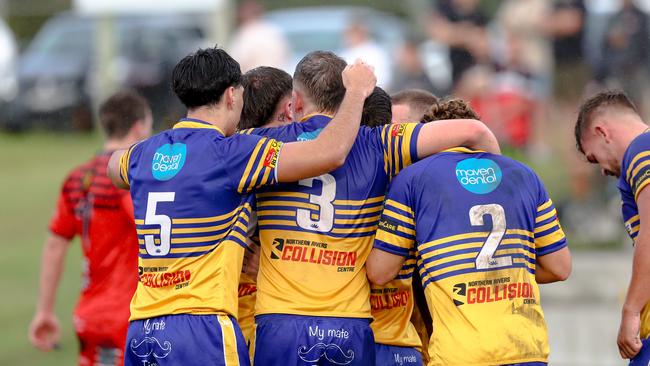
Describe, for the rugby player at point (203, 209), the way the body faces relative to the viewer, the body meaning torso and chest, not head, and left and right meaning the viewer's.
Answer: facing away from the viewer and to the right of the viewer

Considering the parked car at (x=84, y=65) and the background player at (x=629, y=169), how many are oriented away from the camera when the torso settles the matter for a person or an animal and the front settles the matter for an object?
0

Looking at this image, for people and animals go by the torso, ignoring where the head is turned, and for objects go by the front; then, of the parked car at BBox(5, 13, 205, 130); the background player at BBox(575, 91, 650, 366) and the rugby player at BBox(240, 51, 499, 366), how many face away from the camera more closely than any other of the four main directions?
1

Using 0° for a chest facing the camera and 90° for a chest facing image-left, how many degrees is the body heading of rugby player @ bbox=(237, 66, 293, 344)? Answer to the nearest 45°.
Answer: approximately 225°

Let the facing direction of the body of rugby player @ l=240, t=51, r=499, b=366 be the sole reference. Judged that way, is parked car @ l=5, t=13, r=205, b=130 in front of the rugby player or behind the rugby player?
in front

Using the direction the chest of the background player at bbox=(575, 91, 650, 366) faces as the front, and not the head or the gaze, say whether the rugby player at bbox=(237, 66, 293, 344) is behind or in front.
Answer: in front

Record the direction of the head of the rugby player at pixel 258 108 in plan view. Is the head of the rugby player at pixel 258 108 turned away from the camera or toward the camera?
away from the camera

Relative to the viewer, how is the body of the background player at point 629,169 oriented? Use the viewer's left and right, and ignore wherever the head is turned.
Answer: facing to the left of the viewer

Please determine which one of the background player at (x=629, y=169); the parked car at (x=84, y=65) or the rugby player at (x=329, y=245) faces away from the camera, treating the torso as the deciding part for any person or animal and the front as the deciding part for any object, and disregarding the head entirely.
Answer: the rugby player

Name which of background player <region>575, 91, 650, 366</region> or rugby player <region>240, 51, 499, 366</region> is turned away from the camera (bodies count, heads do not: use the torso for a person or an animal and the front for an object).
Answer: the rugby player
